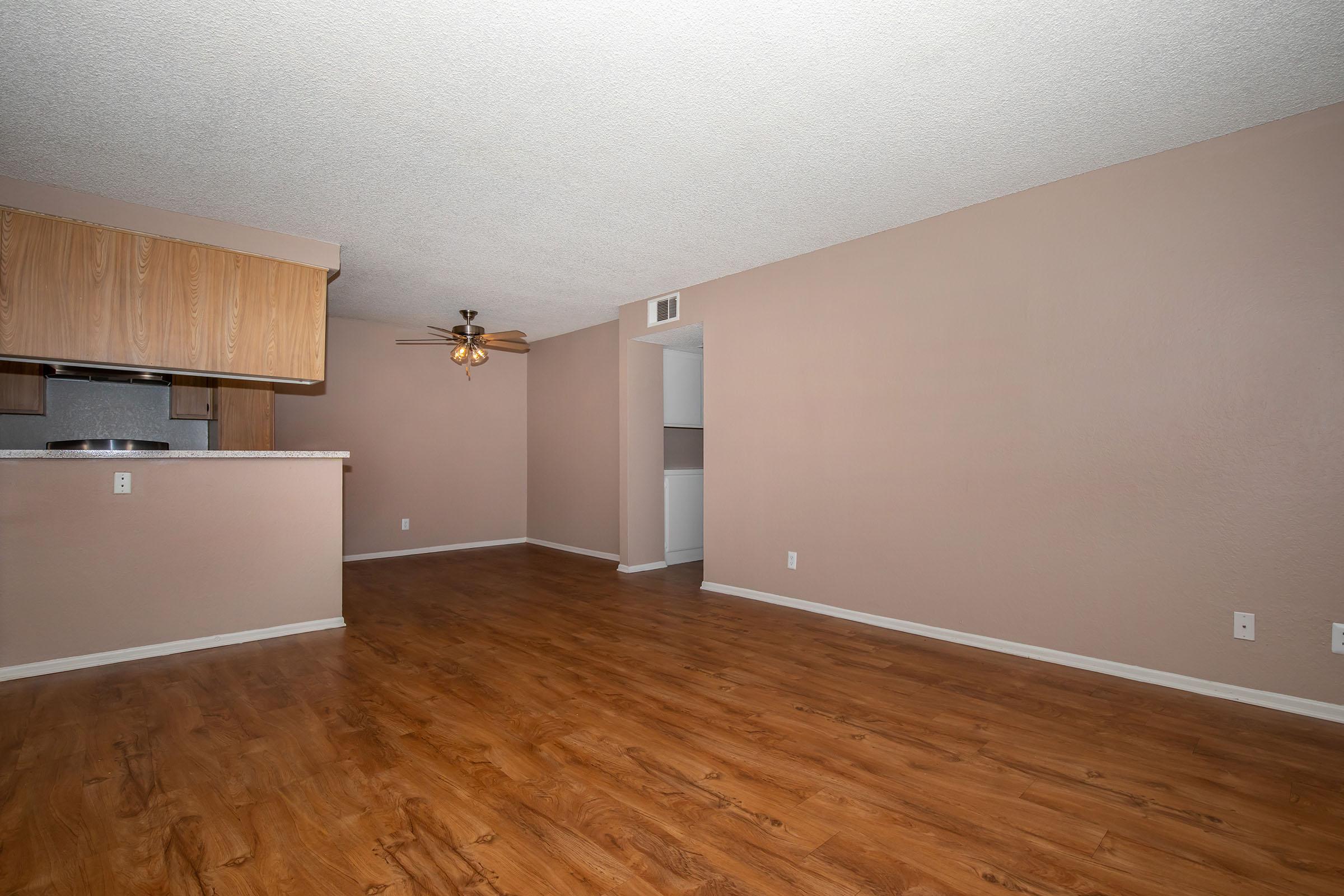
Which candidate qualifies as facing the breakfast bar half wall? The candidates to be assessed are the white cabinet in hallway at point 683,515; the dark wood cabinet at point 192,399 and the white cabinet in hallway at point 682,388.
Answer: the dark wood cabinet

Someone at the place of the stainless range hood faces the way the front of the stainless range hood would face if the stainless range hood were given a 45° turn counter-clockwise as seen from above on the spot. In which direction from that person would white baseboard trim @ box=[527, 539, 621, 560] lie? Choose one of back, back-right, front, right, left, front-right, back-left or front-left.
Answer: front-left

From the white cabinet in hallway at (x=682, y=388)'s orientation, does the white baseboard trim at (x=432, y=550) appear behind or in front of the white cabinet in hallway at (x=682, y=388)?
behind

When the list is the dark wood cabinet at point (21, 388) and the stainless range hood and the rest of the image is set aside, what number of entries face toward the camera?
2

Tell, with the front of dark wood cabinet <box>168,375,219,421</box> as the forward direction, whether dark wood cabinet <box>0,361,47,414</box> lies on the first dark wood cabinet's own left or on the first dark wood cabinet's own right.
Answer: on the first dark wood cabinet's own right

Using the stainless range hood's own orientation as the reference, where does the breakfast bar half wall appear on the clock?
The breakfast bar half wall is roughly at 12 o'clock from the stainless range hood.

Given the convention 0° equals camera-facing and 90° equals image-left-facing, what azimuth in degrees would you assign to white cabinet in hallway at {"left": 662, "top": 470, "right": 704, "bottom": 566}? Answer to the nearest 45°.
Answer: approximately 315°

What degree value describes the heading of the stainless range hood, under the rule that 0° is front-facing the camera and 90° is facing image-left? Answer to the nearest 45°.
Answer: approximately 0°

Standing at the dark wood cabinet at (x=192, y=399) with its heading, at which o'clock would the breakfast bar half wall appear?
The breakfast bar half wall is roughly at 12 o'clock from the dark wood cabinet.

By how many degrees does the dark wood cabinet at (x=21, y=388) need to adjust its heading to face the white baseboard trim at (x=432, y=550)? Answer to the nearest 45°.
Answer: approximately 90° to its left

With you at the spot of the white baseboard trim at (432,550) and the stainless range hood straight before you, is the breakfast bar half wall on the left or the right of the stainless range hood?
left
